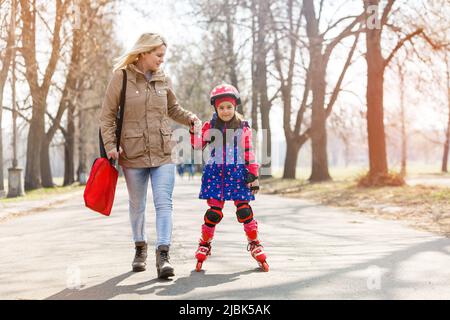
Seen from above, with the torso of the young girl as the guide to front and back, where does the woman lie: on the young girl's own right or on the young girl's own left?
on the young girl's own right

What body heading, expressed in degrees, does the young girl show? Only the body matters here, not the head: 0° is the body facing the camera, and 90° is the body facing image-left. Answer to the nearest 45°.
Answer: approximately 0°

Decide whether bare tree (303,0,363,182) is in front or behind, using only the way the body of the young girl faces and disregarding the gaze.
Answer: behind

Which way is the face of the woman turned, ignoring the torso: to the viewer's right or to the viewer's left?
to the viewer's right

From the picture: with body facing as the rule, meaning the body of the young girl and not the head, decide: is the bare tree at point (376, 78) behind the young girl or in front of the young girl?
behind

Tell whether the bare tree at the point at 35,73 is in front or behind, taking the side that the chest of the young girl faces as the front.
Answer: behind

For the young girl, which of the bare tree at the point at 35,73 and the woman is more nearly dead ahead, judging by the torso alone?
the woman
